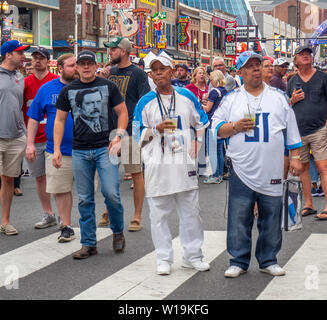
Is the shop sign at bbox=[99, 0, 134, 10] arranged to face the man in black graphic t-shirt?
yes

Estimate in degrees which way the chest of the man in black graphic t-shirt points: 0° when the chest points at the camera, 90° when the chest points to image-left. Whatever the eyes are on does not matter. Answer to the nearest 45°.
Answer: approximately 0°

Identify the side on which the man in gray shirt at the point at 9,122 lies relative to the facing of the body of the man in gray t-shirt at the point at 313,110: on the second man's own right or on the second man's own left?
on the second man's own right

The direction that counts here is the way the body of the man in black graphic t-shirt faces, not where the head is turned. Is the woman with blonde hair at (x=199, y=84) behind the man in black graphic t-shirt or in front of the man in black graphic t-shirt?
behind

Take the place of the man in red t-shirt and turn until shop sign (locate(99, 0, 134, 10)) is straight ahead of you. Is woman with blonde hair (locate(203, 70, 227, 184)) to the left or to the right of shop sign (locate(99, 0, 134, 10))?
right

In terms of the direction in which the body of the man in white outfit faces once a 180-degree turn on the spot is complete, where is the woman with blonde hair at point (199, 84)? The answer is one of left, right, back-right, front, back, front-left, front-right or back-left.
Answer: front
